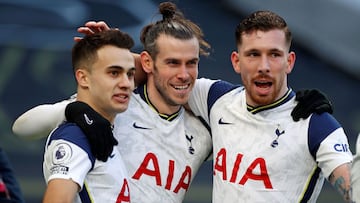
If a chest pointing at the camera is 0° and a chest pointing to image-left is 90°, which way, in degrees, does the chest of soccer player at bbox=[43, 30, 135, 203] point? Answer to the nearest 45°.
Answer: approximately 315°

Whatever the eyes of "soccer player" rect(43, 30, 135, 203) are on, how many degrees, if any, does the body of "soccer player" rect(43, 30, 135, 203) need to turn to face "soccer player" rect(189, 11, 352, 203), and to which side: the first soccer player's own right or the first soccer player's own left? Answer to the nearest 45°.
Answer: approximately 45° to the first soccer player's own left

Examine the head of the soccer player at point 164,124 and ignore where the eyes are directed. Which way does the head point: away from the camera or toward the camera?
toward the camera

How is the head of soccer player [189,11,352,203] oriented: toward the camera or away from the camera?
toward the camera
